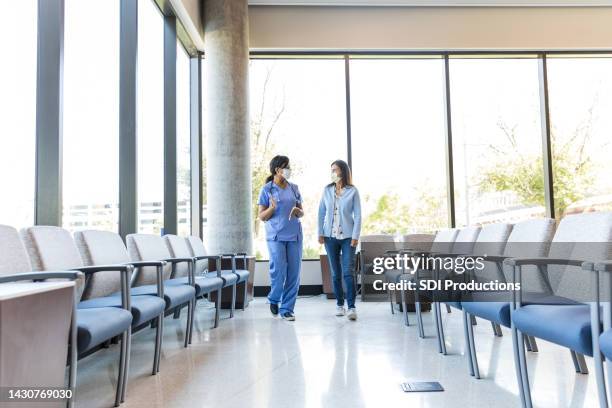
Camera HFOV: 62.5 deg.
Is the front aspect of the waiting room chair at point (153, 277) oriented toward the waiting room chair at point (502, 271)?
yes

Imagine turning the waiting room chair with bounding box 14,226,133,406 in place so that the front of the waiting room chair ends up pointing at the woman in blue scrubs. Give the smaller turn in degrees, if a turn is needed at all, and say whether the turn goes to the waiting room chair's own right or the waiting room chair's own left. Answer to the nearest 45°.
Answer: approximately 90° to the waiting room chair's own left

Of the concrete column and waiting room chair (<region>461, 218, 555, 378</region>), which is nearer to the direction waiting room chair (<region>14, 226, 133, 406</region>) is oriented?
the waiting room chair

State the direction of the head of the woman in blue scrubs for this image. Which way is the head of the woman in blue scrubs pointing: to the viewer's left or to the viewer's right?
to the viewer's right

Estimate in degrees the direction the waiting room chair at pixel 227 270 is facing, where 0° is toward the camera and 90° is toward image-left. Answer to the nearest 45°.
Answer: approximately 315°

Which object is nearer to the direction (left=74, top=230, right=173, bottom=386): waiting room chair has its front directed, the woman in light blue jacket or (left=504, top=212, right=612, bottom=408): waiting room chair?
the waiting room chair

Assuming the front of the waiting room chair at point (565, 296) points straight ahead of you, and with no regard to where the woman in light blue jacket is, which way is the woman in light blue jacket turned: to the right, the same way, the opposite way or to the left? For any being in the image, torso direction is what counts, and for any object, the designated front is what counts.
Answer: to the left

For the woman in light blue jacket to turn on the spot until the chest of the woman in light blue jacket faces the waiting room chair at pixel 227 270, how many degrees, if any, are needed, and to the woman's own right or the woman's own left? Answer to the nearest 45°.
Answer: approximately 90° to the woman's own right

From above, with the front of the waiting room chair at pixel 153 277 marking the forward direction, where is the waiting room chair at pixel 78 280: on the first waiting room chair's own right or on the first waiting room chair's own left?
on the first waiting room chair's own right

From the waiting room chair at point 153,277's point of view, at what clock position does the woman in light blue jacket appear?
The woman in light blue jacket is roughly at 10 o'clock from the waiting room chair.
